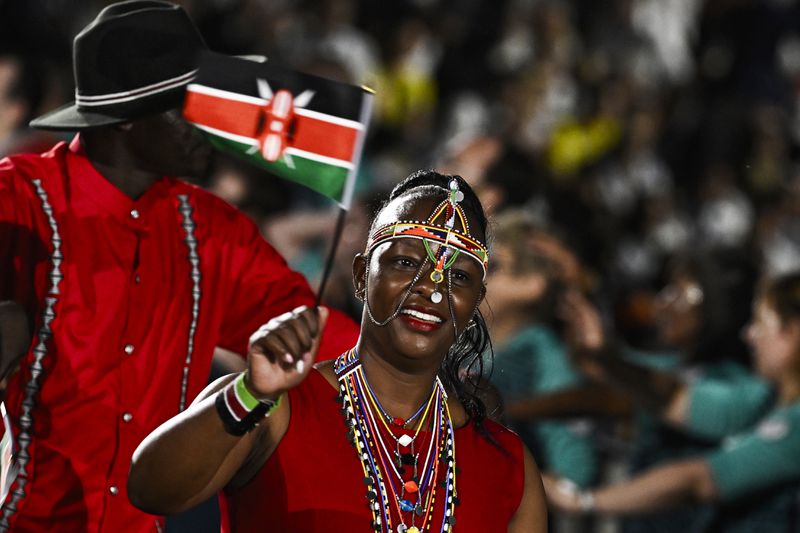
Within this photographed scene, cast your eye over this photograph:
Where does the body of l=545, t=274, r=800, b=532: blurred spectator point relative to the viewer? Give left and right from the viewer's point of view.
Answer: facing to the left of the viewer

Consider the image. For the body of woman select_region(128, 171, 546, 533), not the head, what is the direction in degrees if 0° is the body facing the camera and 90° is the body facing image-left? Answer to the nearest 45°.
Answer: approximately 0°

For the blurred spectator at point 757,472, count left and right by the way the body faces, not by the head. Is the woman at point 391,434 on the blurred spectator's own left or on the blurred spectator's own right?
on the blurred spectator's own left

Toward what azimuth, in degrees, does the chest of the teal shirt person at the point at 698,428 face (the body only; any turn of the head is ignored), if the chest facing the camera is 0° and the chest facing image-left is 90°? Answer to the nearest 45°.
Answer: approximately 90°

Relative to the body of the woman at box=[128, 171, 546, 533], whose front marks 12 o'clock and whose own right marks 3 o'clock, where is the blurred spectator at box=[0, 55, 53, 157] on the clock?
The blurred spectator is roughly at 5 o'clock from the woman.

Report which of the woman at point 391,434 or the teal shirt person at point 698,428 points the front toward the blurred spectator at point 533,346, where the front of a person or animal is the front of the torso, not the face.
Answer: the teal shirt person

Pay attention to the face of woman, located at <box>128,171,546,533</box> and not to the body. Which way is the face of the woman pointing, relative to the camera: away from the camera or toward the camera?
toward the camera

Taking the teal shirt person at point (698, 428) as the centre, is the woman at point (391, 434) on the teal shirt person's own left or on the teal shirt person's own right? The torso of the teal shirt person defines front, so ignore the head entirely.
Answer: on the teal shirt person's own left

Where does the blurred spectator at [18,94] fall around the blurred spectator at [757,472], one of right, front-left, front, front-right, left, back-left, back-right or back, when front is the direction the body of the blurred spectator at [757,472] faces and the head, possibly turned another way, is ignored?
front

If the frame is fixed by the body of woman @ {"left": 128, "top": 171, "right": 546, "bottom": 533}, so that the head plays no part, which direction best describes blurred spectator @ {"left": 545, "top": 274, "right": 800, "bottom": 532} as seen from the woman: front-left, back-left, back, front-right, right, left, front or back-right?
back-left

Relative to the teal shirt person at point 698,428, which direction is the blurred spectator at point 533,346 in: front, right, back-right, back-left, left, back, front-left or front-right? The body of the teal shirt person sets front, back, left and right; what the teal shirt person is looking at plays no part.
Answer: front

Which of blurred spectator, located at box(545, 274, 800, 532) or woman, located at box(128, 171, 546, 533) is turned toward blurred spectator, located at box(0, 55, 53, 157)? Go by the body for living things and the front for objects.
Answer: blurred spectator, located at box(545, 274, 800, 532)

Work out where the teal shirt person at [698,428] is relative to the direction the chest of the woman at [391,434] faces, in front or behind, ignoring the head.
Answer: behind

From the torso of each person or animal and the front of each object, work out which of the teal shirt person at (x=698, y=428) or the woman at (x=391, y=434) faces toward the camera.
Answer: the woman
